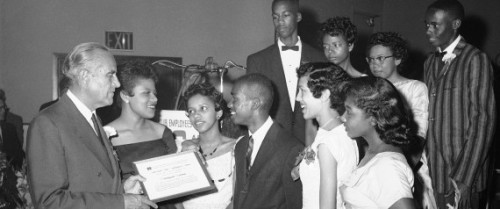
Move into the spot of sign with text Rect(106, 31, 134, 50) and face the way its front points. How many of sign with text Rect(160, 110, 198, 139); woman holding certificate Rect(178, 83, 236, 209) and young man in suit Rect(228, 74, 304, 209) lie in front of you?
3

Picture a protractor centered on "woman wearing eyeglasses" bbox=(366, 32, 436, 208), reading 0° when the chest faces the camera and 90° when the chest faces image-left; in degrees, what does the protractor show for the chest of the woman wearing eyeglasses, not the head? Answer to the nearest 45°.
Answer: approximately 45°

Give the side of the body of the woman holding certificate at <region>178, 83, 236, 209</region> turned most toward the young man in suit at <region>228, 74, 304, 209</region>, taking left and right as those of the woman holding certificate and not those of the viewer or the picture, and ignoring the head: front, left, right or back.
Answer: left

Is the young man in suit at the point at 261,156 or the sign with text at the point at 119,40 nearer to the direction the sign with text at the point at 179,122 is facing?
the young man in suit

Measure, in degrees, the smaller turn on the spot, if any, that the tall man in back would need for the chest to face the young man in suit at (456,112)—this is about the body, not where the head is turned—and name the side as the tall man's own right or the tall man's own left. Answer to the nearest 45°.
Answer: approximately 45° to the tall man's own left

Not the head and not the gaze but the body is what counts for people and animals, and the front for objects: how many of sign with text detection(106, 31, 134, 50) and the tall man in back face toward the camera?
2

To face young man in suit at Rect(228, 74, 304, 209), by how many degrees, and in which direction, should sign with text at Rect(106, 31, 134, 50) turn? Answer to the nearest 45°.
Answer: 0° — it already faces them

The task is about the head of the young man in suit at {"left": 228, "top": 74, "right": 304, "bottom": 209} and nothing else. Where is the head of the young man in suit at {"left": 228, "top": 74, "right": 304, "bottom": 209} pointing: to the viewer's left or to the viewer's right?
to the viewer's left

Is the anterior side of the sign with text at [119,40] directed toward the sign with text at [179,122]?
yes
